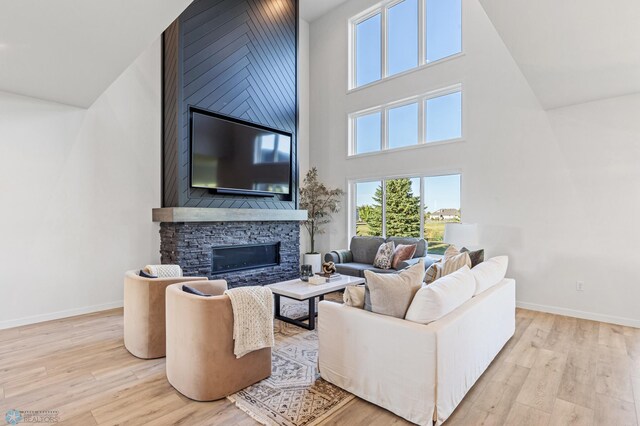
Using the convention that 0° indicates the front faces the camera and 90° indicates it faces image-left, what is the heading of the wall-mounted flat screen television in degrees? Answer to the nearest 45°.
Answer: approximately 315°

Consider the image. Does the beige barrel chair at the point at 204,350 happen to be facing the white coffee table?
yes

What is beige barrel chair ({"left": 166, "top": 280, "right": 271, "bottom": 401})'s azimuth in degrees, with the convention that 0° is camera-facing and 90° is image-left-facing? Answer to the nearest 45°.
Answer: approximately 225°

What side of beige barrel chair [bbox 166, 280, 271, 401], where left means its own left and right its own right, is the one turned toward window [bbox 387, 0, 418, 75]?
front

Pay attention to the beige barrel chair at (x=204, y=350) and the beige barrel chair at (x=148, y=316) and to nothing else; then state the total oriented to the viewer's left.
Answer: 0

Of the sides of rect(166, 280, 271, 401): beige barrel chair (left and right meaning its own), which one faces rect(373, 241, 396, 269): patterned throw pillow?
front

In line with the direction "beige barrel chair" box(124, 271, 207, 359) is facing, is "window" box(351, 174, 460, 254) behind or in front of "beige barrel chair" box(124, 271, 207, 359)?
in front

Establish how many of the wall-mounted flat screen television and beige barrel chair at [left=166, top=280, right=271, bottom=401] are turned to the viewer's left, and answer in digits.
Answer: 0

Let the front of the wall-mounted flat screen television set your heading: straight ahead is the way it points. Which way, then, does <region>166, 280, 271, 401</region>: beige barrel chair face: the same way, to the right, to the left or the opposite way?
to the left
